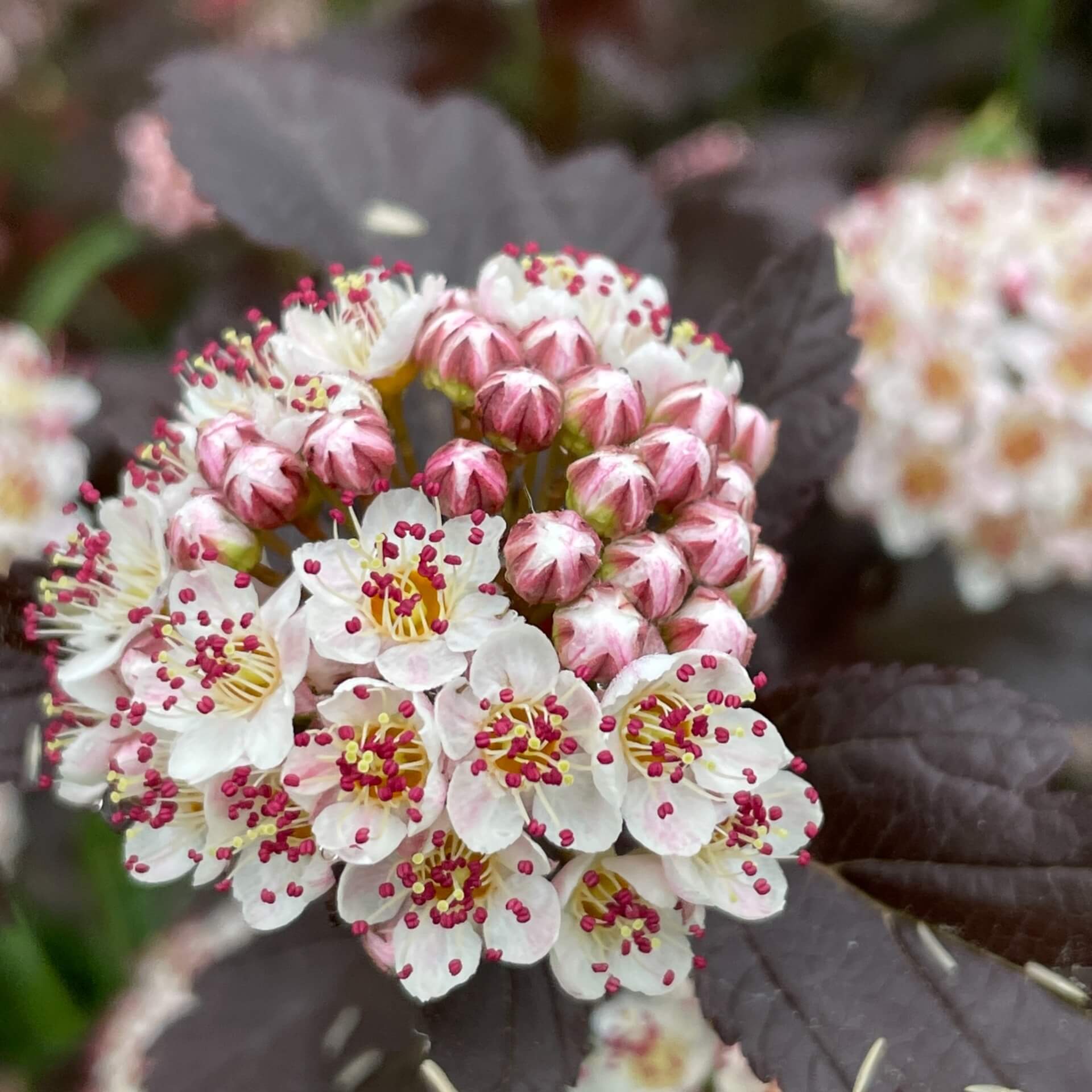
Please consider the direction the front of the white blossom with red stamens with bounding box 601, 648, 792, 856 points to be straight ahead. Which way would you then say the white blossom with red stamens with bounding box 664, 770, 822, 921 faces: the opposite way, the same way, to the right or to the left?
the same way

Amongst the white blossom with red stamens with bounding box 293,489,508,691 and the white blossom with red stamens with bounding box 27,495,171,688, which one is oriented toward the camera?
the white blossom with red stamens with bounding box 293,489,508,691

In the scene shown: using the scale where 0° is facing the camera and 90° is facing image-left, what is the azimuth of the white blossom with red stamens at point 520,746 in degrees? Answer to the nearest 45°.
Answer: approximately 0°

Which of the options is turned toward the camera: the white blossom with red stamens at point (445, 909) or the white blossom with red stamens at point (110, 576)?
the white blossom with red stamens at point (445, 909)

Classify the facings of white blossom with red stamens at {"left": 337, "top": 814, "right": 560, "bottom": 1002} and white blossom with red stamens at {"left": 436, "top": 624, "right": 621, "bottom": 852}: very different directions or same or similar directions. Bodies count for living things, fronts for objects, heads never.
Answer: same or similar directions

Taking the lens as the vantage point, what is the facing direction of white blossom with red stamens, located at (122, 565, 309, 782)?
facing the viewer and to the left of the viewer

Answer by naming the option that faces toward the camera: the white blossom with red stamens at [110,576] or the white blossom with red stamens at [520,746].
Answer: the white blossom with red stamens at [520,746]

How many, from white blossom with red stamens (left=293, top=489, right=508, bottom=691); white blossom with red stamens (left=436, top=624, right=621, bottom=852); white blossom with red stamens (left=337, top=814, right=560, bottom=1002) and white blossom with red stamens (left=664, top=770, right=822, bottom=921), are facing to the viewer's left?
0

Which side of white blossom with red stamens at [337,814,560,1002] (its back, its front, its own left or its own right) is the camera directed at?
front

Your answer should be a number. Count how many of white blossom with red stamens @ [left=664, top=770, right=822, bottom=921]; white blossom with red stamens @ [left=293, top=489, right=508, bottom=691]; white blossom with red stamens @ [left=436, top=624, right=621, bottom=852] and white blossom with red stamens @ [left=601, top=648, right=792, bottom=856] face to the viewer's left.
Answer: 0

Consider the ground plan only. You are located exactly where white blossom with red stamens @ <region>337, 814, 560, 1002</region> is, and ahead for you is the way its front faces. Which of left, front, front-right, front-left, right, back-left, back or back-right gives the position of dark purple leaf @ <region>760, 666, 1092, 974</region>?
left

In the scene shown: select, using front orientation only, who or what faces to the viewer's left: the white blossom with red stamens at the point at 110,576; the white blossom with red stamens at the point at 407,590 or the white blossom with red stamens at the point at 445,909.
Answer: the white blossom with red stamens at the point at 110,576

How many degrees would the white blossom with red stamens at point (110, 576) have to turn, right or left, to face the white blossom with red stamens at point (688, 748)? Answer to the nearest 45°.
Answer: approximately 135° to its left

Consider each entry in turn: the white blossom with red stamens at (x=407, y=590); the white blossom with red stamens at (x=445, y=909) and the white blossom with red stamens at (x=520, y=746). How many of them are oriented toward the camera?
3

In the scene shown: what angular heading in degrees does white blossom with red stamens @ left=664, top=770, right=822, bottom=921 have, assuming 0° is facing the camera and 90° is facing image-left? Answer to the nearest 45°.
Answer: approximately 315°
